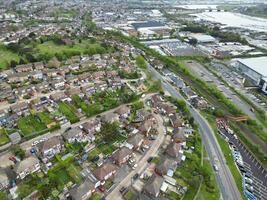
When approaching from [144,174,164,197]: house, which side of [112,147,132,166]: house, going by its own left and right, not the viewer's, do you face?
front

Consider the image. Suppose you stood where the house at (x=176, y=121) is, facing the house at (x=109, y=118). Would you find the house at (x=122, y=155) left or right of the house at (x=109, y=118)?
left

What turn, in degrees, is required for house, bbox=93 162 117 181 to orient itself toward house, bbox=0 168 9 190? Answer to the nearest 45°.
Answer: approximately 135° to its right

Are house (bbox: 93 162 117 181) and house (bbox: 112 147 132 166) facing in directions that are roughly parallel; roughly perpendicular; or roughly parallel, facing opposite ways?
roughly parallel

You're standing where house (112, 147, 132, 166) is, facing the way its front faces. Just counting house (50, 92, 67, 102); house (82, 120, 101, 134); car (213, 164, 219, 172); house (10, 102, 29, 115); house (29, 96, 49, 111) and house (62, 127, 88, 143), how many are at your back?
5

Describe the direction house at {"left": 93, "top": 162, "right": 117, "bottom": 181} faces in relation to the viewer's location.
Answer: facing the viewer and to the right of the viewer

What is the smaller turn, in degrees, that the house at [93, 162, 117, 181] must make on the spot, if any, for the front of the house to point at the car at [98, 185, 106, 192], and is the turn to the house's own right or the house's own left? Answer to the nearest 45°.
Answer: approximately 45° to the house's own right

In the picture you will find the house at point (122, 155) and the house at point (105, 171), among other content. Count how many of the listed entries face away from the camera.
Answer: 0

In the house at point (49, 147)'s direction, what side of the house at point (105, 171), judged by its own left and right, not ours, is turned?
back

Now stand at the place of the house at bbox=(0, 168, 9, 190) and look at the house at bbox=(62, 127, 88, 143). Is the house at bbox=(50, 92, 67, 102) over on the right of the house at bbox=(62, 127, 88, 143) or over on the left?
left

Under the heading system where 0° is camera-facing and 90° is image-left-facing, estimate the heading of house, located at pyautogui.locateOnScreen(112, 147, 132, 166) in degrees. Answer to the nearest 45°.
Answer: approximately 315°

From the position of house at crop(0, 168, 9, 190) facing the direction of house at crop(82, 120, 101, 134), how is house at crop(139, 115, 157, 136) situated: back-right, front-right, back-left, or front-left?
front-right

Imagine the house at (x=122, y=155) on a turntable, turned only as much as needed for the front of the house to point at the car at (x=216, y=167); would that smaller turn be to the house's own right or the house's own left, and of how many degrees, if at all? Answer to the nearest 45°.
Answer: approximately 45° to the house's own left

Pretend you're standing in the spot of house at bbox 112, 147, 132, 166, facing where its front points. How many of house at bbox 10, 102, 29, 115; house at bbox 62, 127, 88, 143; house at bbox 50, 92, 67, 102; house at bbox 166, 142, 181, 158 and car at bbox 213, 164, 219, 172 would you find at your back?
3

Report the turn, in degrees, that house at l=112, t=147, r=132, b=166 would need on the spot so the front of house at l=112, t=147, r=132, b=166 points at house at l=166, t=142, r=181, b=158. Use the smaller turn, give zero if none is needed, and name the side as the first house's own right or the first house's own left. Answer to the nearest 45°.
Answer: approximately 45° to the first house's own left

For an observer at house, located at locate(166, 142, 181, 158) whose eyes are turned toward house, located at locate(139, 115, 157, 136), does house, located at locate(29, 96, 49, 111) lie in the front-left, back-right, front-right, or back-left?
front-left
